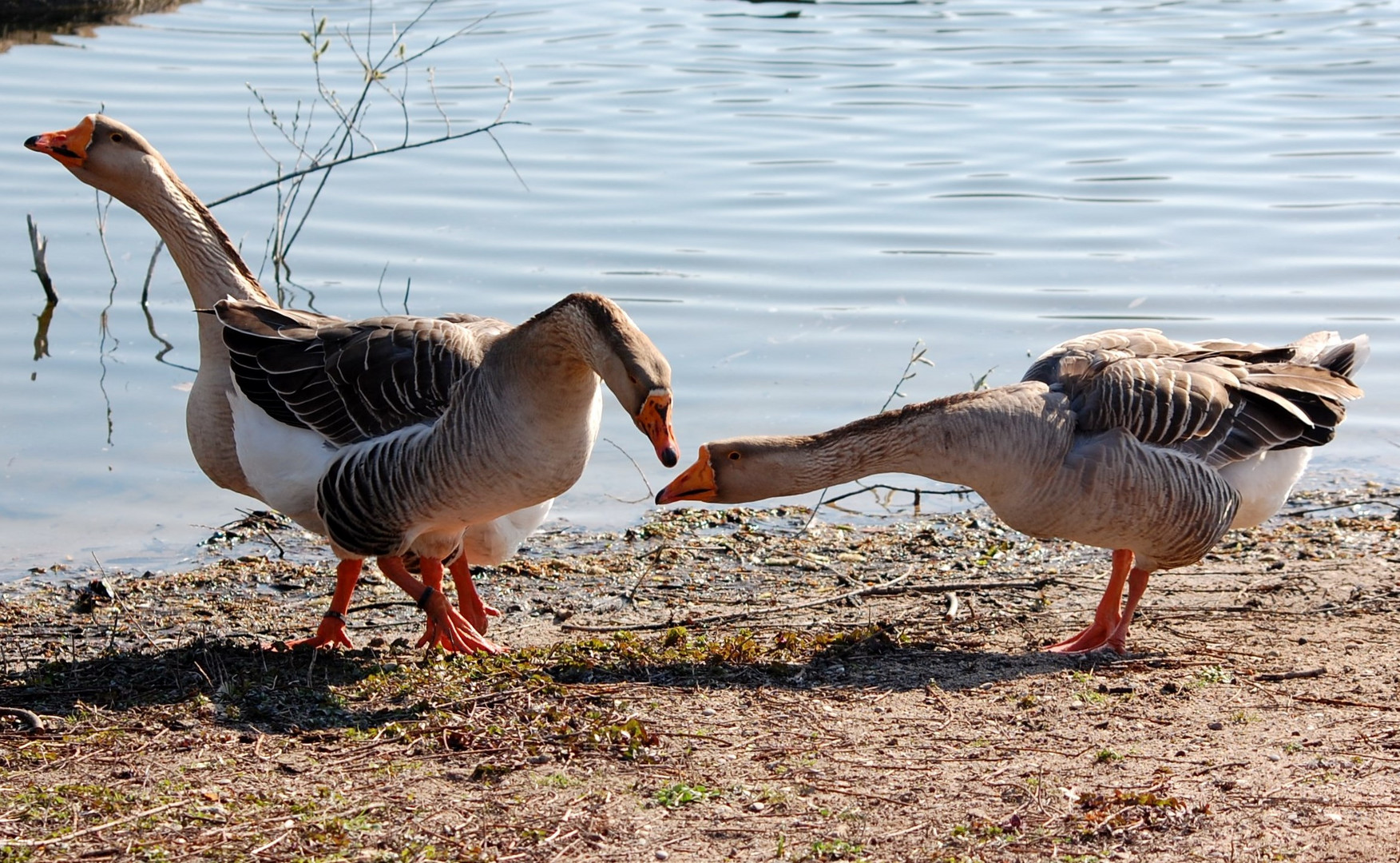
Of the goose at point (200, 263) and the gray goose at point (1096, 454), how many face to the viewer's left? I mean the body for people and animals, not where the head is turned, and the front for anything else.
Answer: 2

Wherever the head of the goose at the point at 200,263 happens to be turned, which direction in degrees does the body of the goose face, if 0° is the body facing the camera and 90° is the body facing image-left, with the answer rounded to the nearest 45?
approximately 90°

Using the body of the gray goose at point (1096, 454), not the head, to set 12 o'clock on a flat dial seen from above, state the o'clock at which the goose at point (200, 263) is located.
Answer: The goose is roughly at 12 o'clock from the gray goose.

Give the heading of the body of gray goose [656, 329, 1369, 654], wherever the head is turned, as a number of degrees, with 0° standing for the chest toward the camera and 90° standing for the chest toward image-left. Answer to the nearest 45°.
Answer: approximately 90°

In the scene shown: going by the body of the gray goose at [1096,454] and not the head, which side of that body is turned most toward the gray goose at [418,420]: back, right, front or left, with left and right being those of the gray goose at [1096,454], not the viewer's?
front

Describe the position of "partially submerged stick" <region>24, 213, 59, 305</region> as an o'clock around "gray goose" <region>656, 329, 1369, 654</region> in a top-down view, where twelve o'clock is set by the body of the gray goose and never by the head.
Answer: The partially submerged stick is roughly at 1 o'clock from the gray goose.

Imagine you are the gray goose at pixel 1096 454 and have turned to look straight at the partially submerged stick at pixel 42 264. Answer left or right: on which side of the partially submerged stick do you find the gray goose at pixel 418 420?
left
